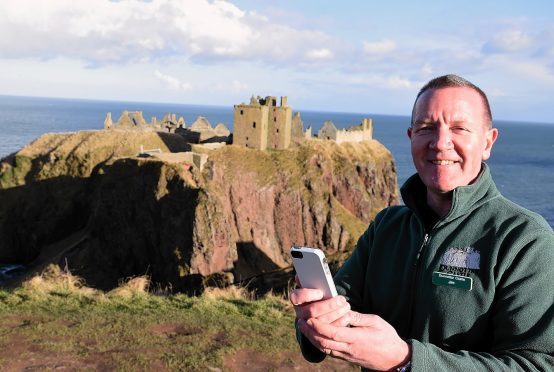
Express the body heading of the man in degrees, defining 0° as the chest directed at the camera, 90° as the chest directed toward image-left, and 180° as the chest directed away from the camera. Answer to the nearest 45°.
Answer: approximately 45°
